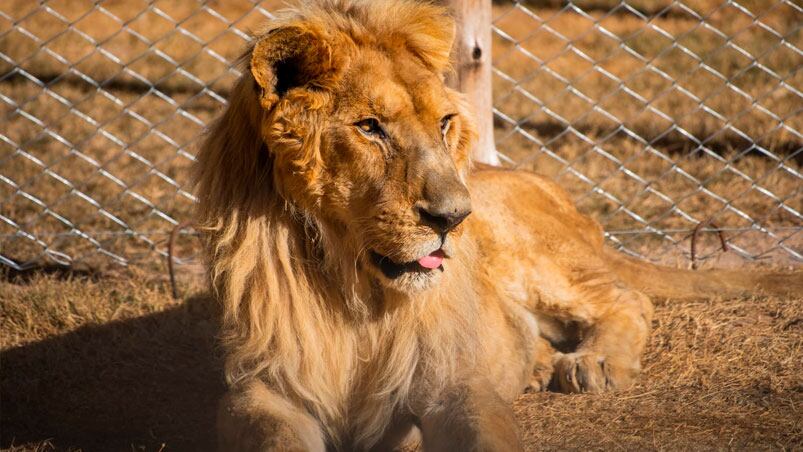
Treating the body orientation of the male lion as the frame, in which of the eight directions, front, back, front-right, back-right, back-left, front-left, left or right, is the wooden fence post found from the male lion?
back-right

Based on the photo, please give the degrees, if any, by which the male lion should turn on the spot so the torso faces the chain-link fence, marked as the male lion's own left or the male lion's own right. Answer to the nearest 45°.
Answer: approximately 135° to the male lion's own right

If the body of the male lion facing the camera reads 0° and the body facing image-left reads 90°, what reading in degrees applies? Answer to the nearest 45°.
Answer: approximately 45°
